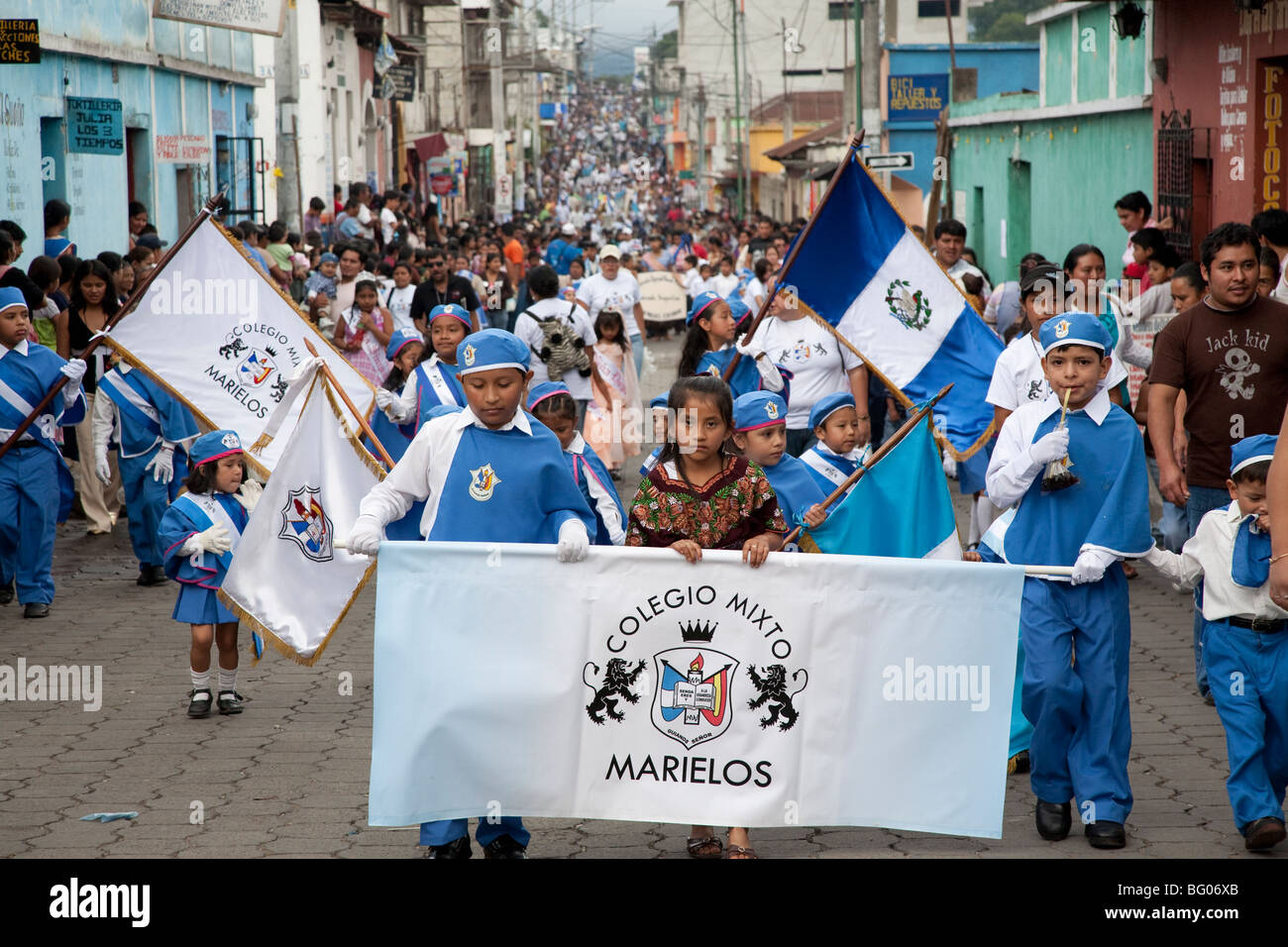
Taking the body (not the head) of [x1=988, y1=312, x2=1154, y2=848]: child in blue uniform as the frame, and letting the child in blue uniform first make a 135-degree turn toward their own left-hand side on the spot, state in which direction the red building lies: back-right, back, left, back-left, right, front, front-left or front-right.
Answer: front-left

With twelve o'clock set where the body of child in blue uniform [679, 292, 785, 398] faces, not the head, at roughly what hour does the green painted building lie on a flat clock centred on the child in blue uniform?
The green painted building is roughly at 8 o'clock from the child in blue uniform.

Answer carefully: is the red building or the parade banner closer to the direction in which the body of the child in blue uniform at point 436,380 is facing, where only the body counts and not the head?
the parade banner

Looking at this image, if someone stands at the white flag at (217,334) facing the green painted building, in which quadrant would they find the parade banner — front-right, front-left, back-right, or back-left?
back-right

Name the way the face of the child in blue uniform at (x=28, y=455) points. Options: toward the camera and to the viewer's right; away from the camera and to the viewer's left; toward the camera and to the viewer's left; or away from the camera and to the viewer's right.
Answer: toward the camera and to the viewer's right

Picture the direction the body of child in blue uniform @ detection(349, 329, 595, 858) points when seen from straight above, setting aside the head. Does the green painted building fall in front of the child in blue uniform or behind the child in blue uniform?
behind

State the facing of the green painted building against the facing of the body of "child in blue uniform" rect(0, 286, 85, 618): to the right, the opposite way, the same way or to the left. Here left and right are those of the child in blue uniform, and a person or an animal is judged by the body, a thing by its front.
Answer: to the right

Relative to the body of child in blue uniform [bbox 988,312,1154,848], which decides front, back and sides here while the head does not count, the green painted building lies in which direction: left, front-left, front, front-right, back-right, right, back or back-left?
back

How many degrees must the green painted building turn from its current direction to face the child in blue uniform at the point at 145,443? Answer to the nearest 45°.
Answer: approximately 45° to its left

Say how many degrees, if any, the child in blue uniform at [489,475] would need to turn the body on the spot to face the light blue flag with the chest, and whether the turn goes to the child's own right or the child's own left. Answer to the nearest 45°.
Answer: approximately 135° to the child's own left

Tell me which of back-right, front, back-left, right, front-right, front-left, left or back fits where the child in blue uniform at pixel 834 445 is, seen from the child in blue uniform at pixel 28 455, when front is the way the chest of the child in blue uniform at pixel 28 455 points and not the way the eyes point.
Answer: front-left
